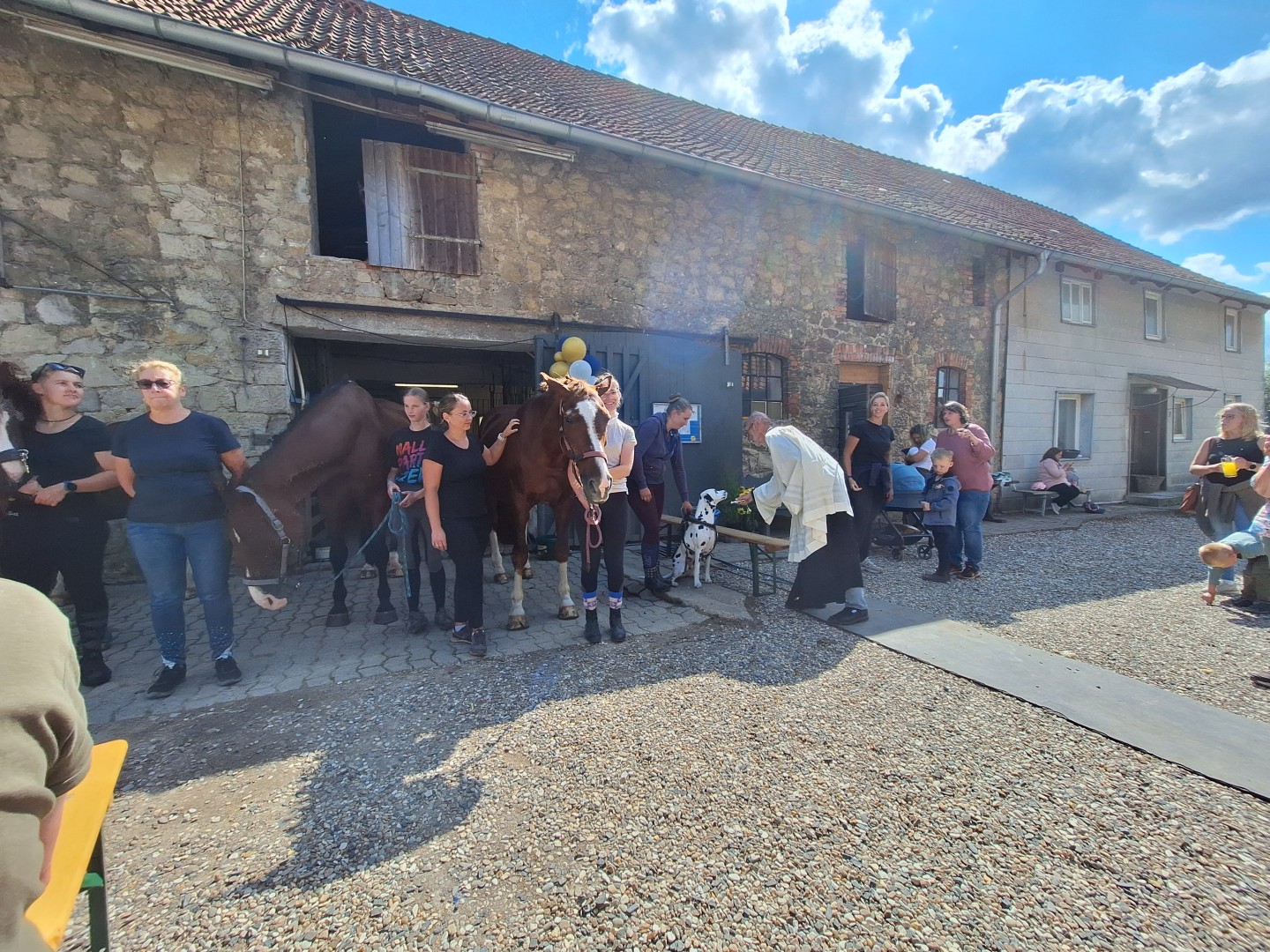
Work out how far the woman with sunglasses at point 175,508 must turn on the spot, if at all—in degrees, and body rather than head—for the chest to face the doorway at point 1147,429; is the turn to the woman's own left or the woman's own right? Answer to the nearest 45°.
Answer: approximately 90° to the woman's own left

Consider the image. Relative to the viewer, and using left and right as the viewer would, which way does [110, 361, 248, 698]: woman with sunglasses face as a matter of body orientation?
facing the viewer

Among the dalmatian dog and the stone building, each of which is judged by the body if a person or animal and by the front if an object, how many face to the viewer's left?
0

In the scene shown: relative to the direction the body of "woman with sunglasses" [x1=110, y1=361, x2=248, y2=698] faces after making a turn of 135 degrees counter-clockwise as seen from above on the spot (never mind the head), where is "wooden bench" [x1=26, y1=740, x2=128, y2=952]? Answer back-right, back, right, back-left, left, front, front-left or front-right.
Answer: back-right

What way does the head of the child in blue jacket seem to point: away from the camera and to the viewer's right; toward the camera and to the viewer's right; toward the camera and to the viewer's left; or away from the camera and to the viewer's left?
toward the camera and to the viewer's left

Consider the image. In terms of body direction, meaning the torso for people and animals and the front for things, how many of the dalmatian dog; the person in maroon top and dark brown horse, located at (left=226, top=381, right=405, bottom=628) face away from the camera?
0

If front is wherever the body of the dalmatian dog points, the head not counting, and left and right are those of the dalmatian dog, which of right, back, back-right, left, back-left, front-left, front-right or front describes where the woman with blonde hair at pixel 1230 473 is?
front-left

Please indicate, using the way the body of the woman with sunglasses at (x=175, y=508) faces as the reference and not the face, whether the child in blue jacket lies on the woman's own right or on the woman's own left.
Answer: on the woman's own left

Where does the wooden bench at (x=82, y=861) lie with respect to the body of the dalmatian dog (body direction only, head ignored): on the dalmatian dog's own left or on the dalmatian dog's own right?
on the dalmatian dog's own right

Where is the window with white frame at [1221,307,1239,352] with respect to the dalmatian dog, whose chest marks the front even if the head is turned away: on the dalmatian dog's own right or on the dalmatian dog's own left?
on the dalmatian dog's own left

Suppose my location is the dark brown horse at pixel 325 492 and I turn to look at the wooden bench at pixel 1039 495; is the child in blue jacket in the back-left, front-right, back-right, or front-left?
front-right
